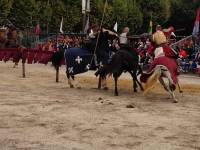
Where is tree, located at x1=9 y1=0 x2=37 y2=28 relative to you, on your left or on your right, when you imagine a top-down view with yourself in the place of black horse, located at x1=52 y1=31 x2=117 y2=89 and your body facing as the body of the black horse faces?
on your left

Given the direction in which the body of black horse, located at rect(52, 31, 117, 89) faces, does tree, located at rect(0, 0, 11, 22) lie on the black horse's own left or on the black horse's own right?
on the black horse's own left

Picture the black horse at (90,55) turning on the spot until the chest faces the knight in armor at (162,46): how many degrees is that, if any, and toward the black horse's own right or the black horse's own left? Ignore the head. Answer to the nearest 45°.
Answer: approximately 45° to the black horse's own right

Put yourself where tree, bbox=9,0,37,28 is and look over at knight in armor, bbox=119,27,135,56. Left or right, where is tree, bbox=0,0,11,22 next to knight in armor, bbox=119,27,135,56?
right

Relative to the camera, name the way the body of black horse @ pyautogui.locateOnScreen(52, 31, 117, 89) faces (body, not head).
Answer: to the viewer's right

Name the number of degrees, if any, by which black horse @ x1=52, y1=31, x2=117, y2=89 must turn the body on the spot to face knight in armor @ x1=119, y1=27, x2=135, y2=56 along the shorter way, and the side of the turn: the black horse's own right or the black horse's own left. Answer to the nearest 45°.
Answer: approximately 45° to the black horse's own right
